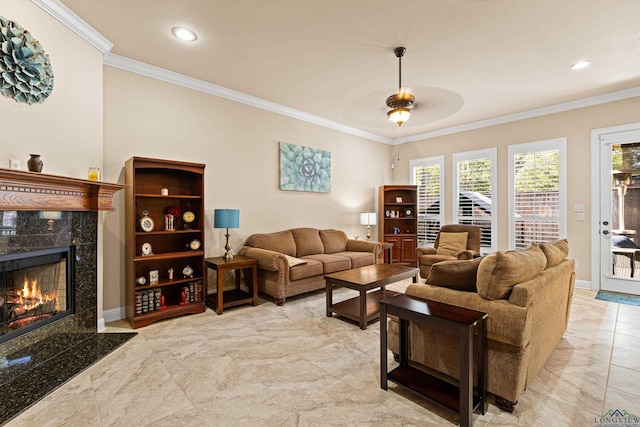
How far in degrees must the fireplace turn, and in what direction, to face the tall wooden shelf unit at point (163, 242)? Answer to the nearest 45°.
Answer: approximately 90° to its left

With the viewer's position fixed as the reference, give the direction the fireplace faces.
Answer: facing the viewer and to the right of the viewer

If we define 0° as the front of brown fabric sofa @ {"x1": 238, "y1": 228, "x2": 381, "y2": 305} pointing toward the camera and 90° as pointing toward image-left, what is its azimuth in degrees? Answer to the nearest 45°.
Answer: approximately 315°

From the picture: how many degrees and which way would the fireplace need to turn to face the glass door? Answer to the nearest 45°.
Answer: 0° — it already faces it

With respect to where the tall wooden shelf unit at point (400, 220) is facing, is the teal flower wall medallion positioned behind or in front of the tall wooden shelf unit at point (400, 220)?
in front

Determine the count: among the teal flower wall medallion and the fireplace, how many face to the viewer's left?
0

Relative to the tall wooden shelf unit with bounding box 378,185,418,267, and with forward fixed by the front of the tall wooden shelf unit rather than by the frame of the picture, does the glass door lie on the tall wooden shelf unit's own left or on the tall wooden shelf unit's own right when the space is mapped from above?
on the tall wooden shelf unit's own left

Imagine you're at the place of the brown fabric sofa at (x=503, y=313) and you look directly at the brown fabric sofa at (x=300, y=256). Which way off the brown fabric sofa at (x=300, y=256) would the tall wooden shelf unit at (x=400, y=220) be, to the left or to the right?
right

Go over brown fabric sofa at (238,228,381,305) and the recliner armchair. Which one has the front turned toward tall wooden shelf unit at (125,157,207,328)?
the recliner armchair

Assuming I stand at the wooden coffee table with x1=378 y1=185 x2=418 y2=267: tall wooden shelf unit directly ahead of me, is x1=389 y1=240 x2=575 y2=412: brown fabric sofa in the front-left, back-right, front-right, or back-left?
back-right

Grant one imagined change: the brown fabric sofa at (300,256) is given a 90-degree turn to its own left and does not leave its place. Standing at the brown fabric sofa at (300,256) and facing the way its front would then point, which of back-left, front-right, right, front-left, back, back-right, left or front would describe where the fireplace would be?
back

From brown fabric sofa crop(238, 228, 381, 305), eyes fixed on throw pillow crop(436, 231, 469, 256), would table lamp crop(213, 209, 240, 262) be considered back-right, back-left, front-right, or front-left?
back-right

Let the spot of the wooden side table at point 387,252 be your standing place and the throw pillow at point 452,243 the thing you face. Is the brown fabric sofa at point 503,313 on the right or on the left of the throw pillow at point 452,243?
right
